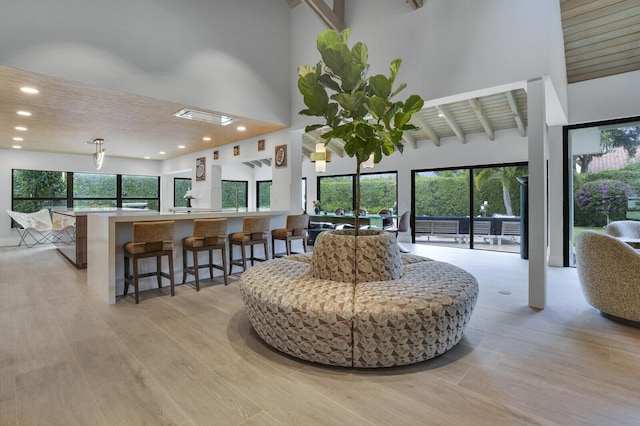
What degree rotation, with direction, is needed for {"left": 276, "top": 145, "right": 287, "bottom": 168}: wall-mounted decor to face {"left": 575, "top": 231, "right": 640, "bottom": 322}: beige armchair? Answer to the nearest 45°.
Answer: approximately 90° to its left

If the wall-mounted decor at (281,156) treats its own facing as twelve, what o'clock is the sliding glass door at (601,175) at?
The sliding glass door is roughly at 8 o'clock from the wall-mounted decor.

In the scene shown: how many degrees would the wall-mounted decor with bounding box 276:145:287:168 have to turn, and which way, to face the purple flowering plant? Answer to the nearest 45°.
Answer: approximately 135° to its left

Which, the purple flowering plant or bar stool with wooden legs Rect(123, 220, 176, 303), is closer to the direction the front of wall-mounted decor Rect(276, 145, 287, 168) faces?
the bar stool with wooden legs

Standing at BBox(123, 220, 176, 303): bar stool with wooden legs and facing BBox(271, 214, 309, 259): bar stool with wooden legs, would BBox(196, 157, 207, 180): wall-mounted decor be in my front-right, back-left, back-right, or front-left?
front-left

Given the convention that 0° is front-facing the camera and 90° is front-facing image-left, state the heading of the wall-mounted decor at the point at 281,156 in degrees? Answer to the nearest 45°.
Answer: approximately 45°

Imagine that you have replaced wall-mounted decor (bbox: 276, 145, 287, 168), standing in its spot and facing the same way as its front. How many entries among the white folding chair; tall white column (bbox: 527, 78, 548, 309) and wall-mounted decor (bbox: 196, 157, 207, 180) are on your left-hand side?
1

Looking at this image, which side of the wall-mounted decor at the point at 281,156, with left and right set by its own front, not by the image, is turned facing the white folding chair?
right

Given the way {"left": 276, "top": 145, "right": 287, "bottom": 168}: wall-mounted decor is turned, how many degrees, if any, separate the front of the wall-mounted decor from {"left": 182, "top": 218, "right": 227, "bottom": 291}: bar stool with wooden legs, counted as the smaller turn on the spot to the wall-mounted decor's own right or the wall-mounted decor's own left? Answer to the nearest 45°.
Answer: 0° — it already faces it

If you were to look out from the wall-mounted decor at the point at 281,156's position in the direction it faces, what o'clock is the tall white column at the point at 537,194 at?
The tall white column is roughly at 9 o'clock from the wall-mounted decor.

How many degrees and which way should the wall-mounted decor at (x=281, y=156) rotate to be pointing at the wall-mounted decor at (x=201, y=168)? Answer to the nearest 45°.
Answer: approximately 90° to its right

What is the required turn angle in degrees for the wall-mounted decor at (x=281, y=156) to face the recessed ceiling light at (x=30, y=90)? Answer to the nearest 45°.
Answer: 0° — it already faces it

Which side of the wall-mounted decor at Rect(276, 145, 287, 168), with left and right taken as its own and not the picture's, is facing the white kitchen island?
front
